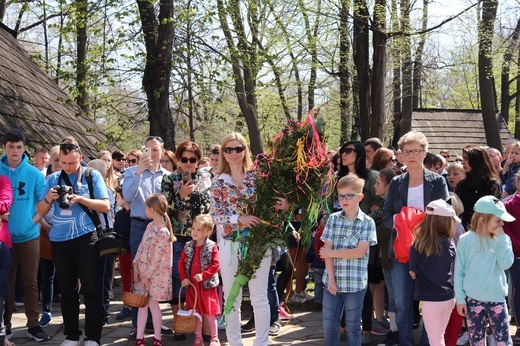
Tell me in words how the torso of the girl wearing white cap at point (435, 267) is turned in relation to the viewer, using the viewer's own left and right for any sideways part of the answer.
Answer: facing away from the viewer and to the right of the viewer

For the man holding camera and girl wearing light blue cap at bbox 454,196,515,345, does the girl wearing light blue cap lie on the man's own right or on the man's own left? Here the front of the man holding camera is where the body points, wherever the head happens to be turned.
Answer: on the man's own left

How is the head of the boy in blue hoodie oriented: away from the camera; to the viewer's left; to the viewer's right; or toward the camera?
toward the camera

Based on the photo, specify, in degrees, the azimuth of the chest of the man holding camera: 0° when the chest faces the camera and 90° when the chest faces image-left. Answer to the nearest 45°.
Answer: approximately 0°

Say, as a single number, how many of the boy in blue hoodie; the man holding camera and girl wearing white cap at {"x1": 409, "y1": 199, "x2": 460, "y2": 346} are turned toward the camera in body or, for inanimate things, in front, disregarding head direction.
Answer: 2

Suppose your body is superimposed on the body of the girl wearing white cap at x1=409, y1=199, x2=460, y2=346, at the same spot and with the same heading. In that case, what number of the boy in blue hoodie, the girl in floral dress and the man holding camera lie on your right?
0

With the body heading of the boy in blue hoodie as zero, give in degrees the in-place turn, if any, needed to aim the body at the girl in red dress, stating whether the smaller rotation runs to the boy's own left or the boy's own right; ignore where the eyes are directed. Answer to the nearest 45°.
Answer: approximately 45° to the boy's own left

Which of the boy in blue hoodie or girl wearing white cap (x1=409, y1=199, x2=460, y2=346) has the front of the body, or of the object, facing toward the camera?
the boy in blue hoodie

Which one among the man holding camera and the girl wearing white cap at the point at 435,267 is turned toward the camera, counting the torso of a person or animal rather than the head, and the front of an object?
the man holding camera

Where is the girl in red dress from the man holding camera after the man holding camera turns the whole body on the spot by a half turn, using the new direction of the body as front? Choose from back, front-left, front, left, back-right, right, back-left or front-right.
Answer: right

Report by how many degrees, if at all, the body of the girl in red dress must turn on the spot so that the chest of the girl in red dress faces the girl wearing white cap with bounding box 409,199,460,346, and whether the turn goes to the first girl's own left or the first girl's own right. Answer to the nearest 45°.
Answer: approximately 90° to the first girl's own left

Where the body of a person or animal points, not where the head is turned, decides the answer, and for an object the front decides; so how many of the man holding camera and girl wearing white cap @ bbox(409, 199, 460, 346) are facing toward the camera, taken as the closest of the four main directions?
1

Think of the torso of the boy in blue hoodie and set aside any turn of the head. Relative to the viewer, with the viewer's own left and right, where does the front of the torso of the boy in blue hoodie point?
facing the viewer

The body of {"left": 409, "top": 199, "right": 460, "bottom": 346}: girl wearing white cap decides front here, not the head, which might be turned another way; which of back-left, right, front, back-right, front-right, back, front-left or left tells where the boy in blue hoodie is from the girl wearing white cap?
back-left

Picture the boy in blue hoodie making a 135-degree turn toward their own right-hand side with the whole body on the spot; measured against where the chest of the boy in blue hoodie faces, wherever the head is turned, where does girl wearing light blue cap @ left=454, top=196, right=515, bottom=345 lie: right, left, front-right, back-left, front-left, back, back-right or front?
back
